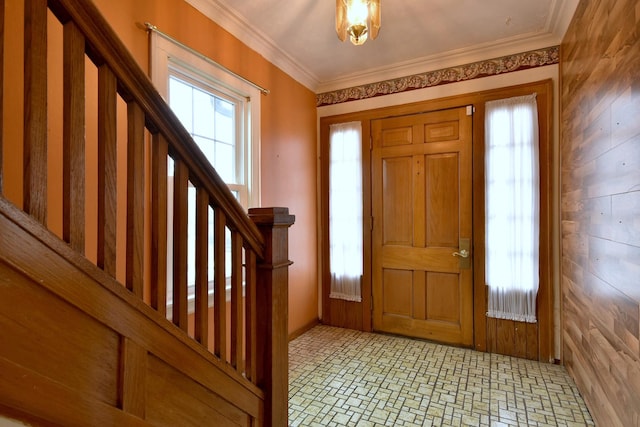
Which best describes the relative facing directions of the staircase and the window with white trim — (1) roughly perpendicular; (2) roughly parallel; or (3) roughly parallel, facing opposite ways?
roughly perpendicular

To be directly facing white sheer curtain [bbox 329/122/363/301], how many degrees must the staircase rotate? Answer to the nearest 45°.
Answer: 0° — it already faces it

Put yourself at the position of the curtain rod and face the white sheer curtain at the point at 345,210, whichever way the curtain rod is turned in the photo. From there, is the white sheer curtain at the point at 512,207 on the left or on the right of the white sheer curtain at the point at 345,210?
right

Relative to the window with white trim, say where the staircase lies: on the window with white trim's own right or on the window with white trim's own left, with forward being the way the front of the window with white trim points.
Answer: on the window with white trim's own right

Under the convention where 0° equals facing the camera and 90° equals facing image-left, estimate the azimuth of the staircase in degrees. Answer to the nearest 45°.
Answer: approximately 225°

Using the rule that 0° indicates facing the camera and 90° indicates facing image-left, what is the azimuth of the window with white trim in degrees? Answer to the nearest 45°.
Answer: approximately 315°

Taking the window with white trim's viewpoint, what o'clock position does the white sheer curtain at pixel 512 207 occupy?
The white sheer curtain is roughly at 11 o'clock from the window with white trim.

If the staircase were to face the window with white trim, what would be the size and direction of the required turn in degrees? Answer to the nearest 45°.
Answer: approximately 45° to its left

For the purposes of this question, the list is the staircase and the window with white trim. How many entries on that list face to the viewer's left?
0
